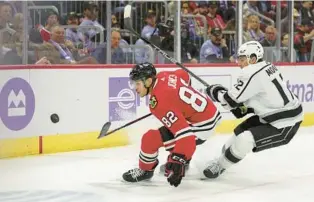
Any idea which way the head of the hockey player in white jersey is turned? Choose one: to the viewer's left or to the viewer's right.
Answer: to the viewer's left

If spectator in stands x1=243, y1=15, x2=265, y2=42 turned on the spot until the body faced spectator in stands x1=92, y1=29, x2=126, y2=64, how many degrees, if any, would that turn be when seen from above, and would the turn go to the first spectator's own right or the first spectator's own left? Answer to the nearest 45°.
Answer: approximately 45° to the first spectator's own right

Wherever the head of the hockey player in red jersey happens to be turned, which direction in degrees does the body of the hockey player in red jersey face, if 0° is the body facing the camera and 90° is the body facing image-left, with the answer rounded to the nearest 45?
approximately 90°

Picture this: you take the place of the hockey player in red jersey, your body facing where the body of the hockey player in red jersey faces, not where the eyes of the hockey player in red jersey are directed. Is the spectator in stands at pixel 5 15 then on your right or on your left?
on your right

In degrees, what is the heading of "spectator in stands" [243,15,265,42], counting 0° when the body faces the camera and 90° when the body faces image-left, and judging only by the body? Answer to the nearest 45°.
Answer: approximately 0°

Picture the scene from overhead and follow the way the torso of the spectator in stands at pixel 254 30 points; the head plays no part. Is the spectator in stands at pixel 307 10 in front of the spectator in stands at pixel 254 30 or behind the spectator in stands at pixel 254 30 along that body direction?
behind

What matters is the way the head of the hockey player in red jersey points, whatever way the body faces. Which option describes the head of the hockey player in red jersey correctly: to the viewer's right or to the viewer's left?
to the viewer's left

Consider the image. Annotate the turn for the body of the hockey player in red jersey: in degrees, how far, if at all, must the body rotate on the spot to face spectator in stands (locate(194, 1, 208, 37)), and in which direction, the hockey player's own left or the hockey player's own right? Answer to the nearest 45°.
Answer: approximately 90° to the hockey player's own right

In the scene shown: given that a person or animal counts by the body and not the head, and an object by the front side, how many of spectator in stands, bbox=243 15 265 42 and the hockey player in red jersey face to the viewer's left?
1

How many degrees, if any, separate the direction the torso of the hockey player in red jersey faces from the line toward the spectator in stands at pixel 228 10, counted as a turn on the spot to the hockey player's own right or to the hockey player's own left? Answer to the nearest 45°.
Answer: approximately 90° to the hockey player's own right

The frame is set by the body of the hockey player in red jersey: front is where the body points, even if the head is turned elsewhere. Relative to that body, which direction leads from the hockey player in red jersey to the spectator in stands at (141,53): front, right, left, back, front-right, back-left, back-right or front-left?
right

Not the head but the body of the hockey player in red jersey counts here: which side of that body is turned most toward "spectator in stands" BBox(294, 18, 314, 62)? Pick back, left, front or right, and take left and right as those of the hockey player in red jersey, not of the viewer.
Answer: right

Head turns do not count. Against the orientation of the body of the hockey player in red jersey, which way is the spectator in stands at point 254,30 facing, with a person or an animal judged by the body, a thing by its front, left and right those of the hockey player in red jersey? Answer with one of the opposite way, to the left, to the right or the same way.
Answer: to the left
